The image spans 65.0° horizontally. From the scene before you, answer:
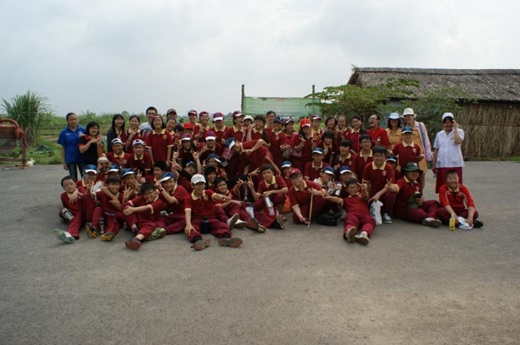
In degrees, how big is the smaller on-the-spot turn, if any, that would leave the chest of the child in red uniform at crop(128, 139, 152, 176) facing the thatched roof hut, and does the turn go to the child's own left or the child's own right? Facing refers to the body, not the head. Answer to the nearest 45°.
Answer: approximately 135° to the child's own left

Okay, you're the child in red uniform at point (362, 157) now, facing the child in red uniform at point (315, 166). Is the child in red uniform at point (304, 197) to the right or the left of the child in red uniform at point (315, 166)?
left

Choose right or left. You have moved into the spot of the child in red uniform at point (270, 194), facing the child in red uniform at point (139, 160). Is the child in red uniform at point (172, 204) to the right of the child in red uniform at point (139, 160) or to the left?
left

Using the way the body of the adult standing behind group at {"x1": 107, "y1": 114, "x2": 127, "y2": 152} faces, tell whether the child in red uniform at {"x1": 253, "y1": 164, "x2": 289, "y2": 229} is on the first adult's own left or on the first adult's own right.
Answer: on the first adult's own left

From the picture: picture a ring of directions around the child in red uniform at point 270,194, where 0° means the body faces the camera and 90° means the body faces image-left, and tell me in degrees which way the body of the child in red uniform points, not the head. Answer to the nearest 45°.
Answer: approximately 0°

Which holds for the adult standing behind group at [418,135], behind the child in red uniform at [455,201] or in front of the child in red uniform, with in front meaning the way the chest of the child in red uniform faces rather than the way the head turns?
behind
